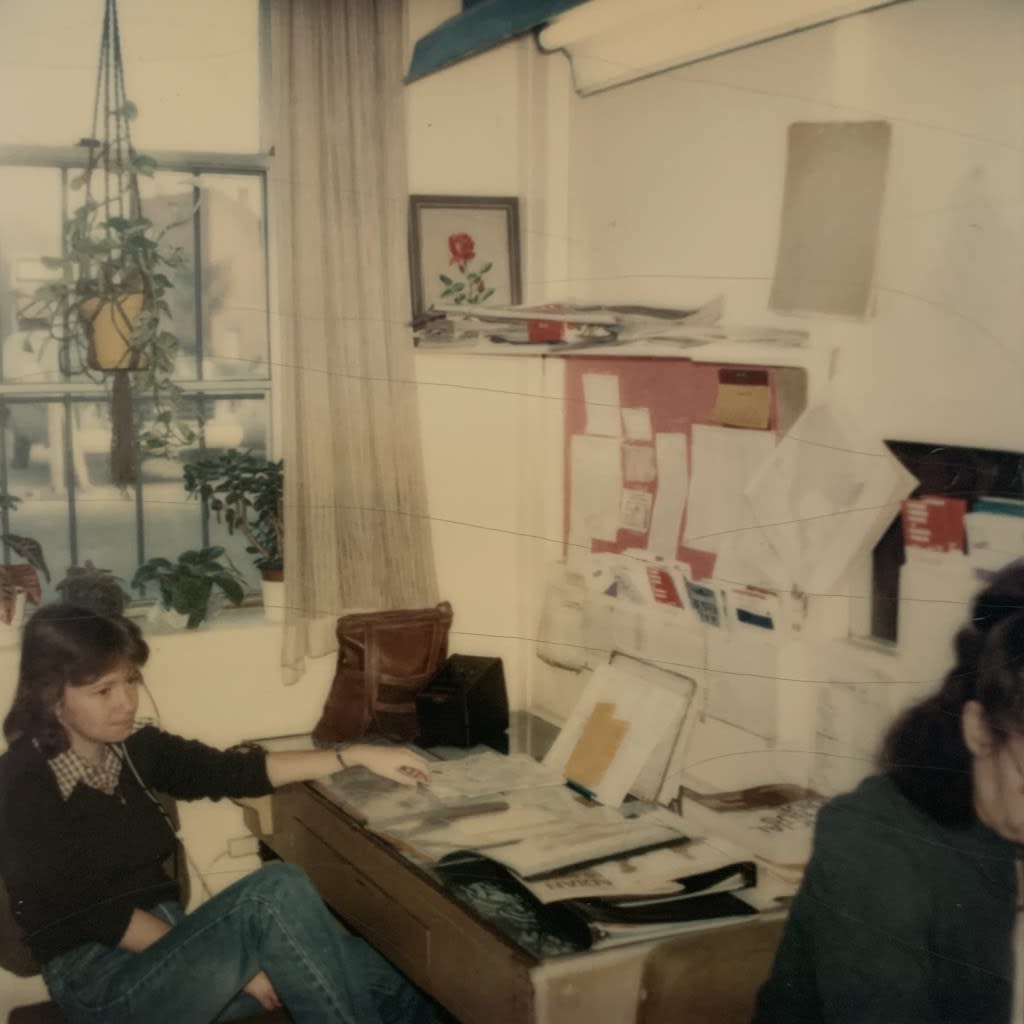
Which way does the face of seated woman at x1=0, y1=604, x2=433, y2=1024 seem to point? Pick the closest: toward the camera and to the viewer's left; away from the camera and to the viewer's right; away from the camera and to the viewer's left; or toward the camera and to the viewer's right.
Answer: toward the camera and to the viewer's right

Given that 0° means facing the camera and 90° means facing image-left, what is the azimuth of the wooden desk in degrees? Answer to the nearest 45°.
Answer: approximately 45°

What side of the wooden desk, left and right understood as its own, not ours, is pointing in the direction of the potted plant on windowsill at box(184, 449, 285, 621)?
right

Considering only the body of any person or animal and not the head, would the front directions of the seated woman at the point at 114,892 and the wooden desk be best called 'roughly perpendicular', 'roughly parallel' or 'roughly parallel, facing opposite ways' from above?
roughly perpendicular

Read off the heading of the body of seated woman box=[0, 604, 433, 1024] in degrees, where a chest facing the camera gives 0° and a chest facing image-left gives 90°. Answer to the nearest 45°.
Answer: approximately 315°

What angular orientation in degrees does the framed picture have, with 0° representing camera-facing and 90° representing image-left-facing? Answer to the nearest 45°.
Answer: approximately 0°
